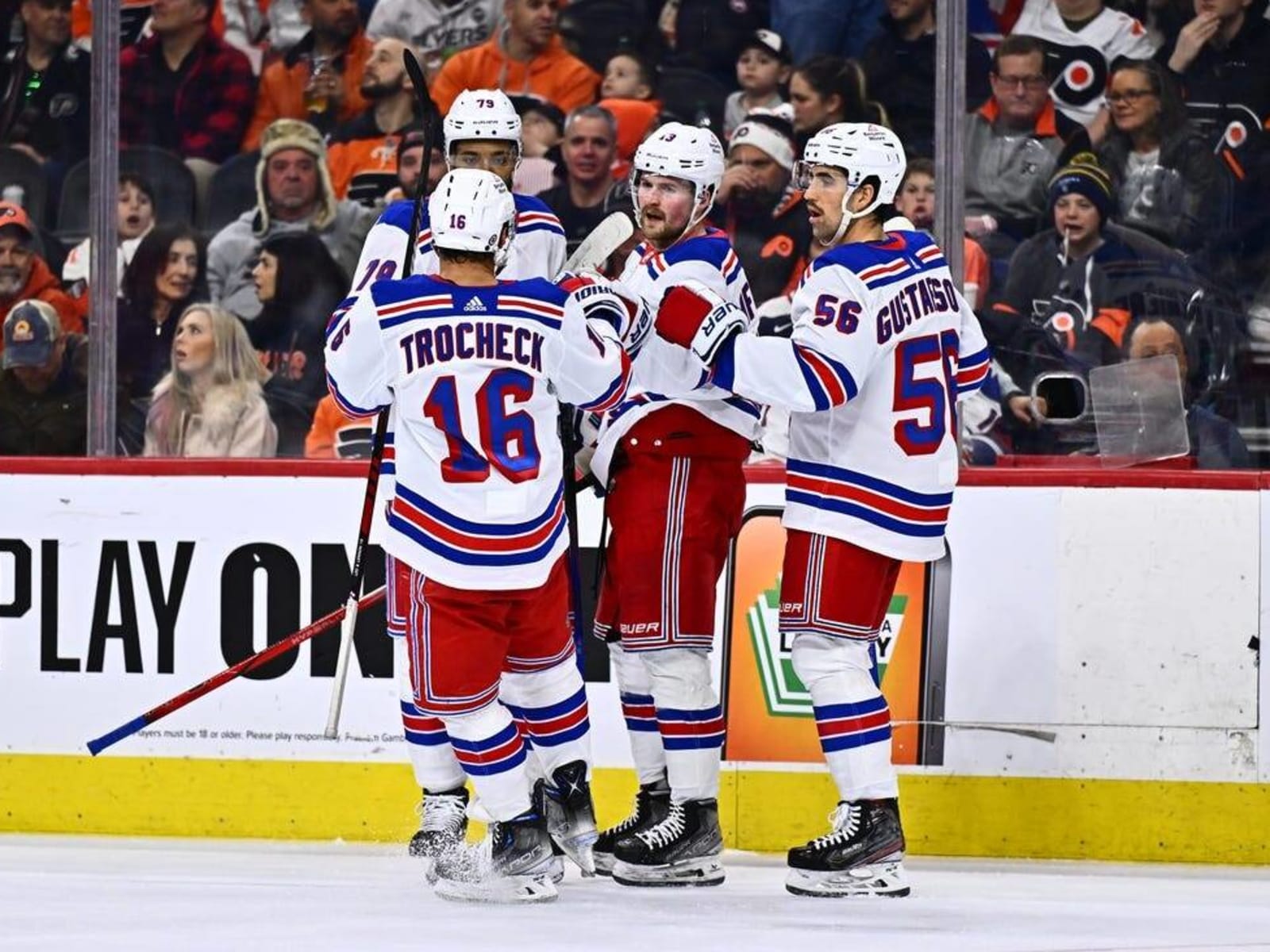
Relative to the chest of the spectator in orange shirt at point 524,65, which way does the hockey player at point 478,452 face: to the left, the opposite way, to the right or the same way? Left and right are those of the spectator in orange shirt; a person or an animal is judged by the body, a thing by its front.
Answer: the opposite way

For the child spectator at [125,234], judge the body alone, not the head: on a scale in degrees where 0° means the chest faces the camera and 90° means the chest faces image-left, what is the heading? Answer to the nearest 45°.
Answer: approximately 0°

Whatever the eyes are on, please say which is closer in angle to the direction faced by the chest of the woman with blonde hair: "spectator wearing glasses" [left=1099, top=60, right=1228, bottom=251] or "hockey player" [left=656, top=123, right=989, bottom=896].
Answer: the hockey player

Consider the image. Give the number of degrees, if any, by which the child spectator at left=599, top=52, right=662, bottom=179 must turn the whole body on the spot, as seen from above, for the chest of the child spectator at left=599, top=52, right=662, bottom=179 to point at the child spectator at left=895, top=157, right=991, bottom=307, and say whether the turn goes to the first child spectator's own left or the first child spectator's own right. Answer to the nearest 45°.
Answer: approximately 90° to the first child spectator's own left

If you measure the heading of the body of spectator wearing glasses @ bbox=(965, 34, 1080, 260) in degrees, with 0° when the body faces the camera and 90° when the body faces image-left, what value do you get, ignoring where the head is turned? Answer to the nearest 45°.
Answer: approximately 0°

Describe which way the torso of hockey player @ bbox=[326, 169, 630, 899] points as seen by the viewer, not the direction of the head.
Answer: away from the camera

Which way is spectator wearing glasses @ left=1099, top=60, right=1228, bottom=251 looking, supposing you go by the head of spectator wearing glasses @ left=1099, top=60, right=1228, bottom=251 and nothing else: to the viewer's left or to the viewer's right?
to the viewer's left

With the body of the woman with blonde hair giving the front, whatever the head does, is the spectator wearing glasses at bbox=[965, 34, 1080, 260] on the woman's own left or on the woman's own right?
on the woman's own left

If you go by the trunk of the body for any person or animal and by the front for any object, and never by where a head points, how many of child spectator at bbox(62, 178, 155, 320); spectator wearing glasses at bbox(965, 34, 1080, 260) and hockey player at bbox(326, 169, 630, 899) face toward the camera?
2
